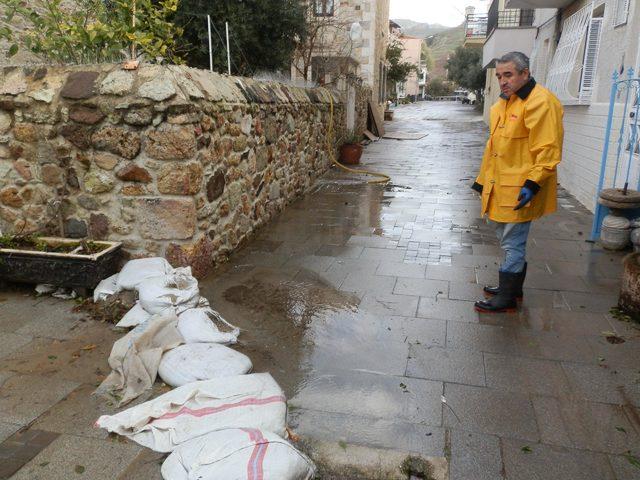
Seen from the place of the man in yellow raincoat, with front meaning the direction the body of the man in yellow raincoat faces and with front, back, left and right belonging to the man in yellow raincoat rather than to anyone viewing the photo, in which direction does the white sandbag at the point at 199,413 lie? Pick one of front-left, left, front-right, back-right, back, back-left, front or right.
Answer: front

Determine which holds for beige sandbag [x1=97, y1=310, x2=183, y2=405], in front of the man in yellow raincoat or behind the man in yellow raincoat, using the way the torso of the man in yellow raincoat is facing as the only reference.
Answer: in front

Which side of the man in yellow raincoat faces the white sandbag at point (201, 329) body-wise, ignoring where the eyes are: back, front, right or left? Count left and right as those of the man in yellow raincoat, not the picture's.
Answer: front

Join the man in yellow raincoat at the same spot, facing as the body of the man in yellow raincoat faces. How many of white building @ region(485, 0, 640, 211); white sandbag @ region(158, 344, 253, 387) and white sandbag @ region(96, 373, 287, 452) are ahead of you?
2

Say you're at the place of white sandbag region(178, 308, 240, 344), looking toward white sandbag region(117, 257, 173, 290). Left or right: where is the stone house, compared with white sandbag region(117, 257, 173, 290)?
right

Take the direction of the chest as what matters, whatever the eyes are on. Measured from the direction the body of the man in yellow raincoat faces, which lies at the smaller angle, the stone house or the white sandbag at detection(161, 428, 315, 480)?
the white sandbag

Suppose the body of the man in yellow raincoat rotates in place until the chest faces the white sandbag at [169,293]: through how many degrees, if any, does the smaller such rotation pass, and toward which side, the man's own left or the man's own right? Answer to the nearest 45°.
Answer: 0° — they already face it

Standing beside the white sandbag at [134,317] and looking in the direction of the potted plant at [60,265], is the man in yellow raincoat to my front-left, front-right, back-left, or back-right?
back-right

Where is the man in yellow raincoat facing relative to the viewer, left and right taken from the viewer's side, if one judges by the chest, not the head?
facing the viewer and to the left of the viewer

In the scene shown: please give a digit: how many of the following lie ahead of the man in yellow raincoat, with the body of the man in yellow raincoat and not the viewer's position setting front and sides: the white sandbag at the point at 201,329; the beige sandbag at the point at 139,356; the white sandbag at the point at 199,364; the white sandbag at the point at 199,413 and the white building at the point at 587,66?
4

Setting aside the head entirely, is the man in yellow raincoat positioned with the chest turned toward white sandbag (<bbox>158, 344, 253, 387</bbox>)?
yes

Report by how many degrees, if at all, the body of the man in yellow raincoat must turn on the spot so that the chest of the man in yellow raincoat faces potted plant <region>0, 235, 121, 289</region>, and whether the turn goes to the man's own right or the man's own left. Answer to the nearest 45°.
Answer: approximately 45° to the man's own right

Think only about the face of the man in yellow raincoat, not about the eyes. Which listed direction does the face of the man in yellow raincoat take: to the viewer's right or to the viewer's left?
to the viewer's left

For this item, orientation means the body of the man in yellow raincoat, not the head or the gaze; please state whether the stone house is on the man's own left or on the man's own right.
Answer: on the man's own right

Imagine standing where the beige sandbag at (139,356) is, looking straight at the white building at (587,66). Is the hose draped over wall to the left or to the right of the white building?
left

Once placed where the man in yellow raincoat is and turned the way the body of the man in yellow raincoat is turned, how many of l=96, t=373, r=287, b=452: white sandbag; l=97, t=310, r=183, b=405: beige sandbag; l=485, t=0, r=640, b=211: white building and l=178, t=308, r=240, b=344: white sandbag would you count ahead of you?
3
